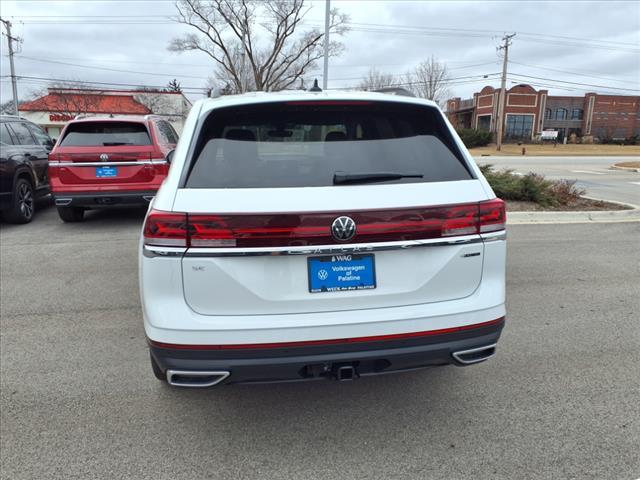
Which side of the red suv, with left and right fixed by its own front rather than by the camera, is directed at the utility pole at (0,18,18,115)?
front

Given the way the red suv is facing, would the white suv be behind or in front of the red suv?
behind

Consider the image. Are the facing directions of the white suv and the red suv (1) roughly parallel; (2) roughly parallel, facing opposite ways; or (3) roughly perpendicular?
roughly parallel

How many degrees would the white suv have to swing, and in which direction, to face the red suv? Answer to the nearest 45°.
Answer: approximately 45° to its left

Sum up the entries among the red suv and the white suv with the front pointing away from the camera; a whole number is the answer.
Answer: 2

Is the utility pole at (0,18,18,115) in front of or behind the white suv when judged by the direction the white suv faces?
in front

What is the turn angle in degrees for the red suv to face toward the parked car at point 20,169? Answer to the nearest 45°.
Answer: approximately 45° to its left

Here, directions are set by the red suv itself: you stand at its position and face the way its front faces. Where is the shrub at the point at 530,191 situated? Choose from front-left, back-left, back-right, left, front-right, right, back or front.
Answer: right

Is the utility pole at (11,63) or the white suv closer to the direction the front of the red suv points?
the utility pole

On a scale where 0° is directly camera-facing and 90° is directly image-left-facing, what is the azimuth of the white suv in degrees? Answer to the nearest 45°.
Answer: approximately 180°

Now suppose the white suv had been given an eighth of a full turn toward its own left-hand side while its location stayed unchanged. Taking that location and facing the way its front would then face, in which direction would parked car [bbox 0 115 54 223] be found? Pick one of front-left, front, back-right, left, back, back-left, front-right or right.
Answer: front

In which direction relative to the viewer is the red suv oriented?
away from the camera
